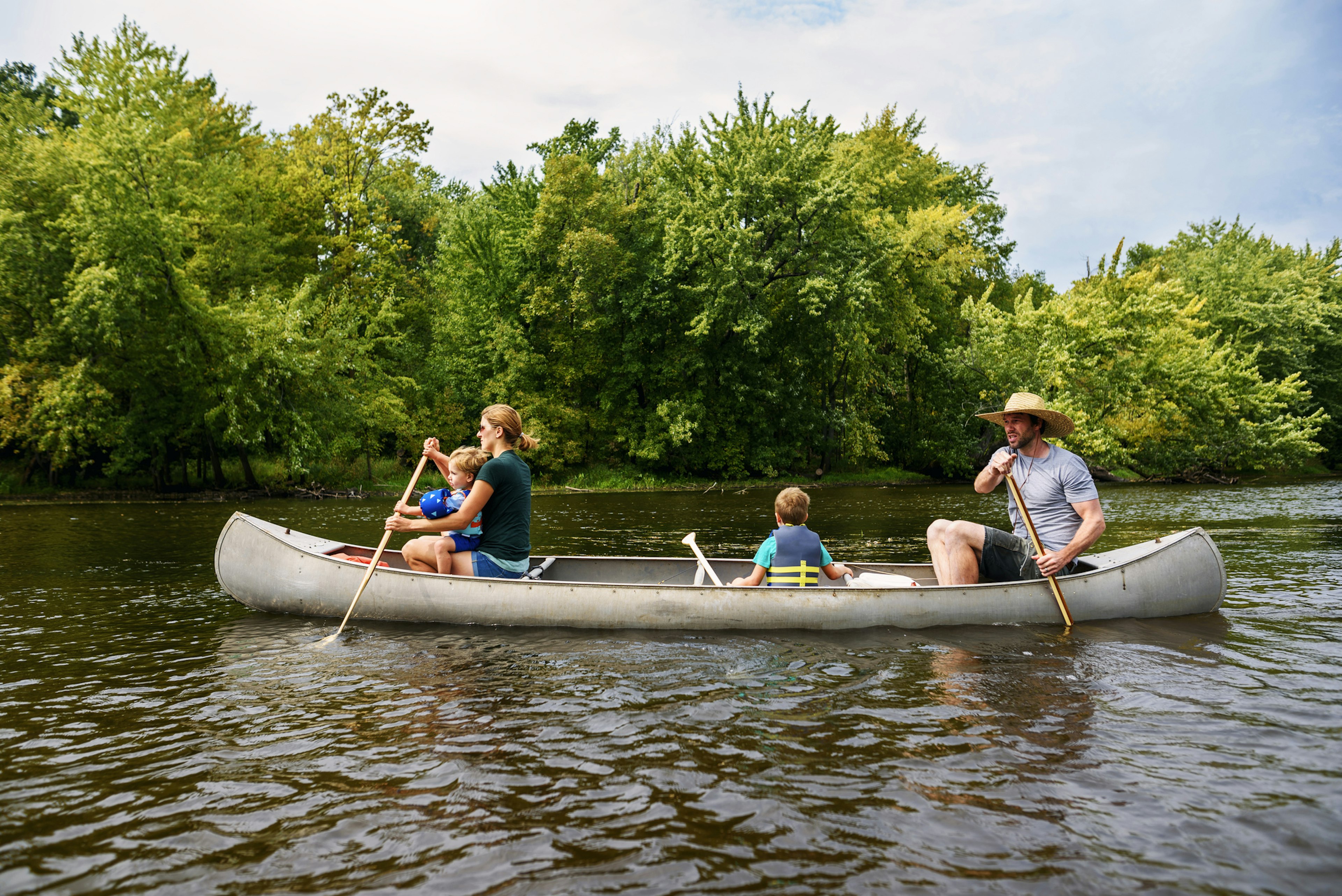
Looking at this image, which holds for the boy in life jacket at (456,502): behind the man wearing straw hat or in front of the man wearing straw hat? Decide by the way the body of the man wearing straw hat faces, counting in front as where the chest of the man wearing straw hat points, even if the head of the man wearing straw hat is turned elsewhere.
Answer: in front

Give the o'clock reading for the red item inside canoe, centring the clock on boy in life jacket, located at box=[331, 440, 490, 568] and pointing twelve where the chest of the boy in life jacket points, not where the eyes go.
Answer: The red item inside canoe is roughly at 1 o'clock from the boy in life jacket.

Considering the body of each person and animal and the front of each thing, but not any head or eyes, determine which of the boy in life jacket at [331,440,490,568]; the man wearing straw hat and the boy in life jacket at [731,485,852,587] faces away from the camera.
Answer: the boy in life jacket at [731,485,852,587]

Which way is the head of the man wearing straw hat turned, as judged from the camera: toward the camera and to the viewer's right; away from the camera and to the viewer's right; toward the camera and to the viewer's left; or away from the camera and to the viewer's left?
toward the camera and to the viewer's left

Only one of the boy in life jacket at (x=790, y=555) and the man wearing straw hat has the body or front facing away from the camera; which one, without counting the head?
the boy in life jacket

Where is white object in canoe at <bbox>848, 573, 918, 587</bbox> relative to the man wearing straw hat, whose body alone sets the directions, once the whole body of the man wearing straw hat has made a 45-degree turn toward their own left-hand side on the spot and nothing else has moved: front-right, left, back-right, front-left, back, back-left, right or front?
right

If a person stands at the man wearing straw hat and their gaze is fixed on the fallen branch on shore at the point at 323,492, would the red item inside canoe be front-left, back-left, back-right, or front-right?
front-left

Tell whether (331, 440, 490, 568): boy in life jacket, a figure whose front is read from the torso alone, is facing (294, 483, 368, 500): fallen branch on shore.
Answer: no

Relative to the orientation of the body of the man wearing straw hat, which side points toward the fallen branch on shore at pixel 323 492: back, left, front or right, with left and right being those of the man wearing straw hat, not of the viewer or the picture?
right

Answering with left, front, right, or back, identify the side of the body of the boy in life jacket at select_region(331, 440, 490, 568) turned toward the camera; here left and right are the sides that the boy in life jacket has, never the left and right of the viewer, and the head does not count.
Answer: left

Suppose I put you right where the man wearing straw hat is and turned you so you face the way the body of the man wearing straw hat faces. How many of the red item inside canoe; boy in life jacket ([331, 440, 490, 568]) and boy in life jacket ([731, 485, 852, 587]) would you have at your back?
0

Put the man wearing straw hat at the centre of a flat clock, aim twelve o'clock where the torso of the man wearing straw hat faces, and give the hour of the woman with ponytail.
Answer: The woman with ponytail is roughly at 1 o'clock from the man wearing straw hat.

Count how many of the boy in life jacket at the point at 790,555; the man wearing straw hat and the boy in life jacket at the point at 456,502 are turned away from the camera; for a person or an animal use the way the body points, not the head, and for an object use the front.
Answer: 1

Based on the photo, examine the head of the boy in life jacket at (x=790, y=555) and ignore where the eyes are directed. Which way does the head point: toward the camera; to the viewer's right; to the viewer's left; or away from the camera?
away from the camera

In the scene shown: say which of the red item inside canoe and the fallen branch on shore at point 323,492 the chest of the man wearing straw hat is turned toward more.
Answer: the red item inside canoe

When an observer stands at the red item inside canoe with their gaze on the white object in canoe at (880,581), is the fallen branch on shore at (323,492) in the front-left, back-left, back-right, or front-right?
back-left

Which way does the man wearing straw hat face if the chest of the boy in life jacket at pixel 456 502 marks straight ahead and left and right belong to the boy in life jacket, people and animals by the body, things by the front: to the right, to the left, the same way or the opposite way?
the same way

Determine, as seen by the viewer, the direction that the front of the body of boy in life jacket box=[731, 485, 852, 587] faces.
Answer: away from the camera
